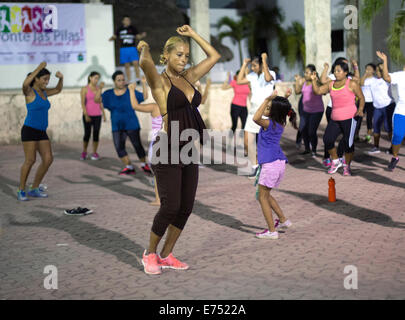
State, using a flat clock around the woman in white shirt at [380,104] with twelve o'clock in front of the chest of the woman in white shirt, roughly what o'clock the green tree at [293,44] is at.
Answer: The green tree is roughly at 4 o'clock from the woman in white shirt.

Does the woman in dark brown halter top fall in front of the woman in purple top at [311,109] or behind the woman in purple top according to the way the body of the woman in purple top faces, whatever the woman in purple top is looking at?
in front

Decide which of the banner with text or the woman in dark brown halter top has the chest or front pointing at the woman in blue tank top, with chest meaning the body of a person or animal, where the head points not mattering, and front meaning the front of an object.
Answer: the banner with text

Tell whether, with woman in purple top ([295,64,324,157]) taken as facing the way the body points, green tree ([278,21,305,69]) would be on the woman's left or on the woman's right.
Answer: on the woman's right

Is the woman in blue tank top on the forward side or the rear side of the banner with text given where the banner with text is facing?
on the forward side

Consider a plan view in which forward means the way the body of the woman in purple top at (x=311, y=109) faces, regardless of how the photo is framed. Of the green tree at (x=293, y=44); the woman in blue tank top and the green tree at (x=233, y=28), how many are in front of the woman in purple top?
1

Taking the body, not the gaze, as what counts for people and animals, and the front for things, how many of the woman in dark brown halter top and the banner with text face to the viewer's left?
0

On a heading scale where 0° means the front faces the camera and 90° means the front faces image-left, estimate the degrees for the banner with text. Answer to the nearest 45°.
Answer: approximately 0°

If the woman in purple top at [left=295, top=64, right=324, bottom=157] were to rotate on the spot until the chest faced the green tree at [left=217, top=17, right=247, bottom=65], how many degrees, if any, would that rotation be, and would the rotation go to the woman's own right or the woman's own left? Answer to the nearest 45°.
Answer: approximately 135° to the woman's own right
